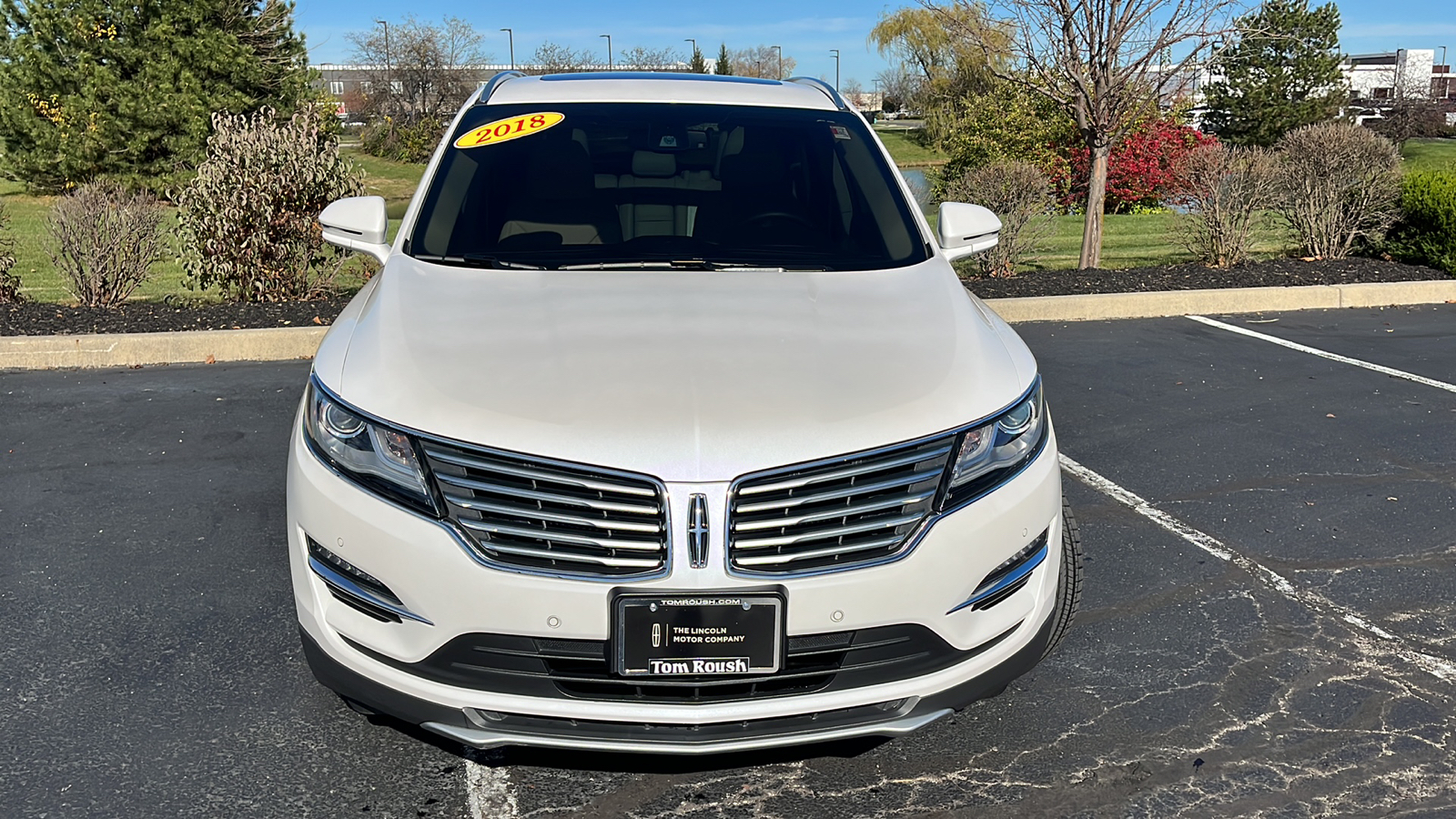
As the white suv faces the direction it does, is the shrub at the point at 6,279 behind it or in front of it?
behind

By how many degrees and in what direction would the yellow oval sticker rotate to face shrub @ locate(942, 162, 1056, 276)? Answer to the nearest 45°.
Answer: approximately 135° to its left

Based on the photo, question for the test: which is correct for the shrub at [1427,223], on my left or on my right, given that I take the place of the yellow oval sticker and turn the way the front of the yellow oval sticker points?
on my left

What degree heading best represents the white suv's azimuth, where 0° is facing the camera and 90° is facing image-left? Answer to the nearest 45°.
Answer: approximately 0°

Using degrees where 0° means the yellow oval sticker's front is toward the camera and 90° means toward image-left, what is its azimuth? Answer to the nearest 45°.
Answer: approximately 0°

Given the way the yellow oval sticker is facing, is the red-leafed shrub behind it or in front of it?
behind

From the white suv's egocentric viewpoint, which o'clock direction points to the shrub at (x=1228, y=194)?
The shrub is roughly at 7 o'clock from the white suv.

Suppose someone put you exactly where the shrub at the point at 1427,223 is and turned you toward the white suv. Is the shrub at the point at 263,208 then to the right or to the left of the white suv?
right

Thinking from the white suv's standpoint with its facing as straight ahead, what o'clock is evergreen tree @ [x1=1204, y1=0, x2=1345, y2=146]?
The evergreen tree is roughly at 7 o'clock from the white suv.

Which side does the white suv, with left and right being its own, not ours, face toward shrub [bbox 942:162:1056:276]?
back

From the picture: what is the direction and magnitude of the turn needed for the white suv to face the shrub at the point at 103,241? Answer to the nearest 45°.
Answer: approximately 135° to its right

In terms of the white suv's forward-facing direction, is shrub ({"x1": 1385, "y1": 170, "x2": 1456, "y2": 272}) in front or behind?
behind

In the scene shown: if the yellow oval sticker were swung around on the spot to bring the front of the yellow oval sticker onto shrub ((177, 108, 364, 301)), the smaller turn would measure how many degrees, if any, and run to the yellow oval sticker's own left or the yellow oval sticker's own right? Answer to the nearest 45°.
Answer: approximately 180°

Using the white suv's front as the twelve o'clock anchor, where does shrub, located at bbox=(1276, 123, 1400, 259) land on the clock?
The shrub is roughly at 7 o'clock from the white suv.

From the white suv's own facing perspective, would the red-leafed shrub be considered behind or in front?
behind

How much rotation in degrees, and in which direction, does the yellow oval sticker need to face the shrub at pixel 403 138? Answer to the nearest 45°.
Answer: approximately 180°
